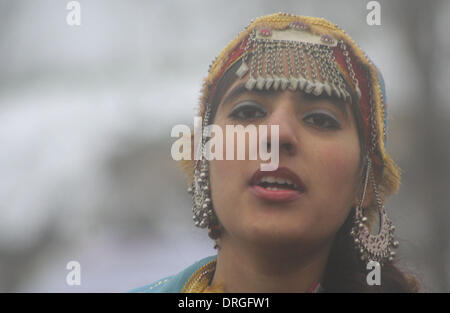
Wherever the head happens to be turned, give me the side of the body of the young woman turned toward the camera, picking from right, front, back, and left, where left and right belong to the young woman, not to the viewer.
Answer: front

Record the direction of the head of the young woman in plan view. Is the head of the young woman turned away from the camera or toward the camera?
toward the camera
